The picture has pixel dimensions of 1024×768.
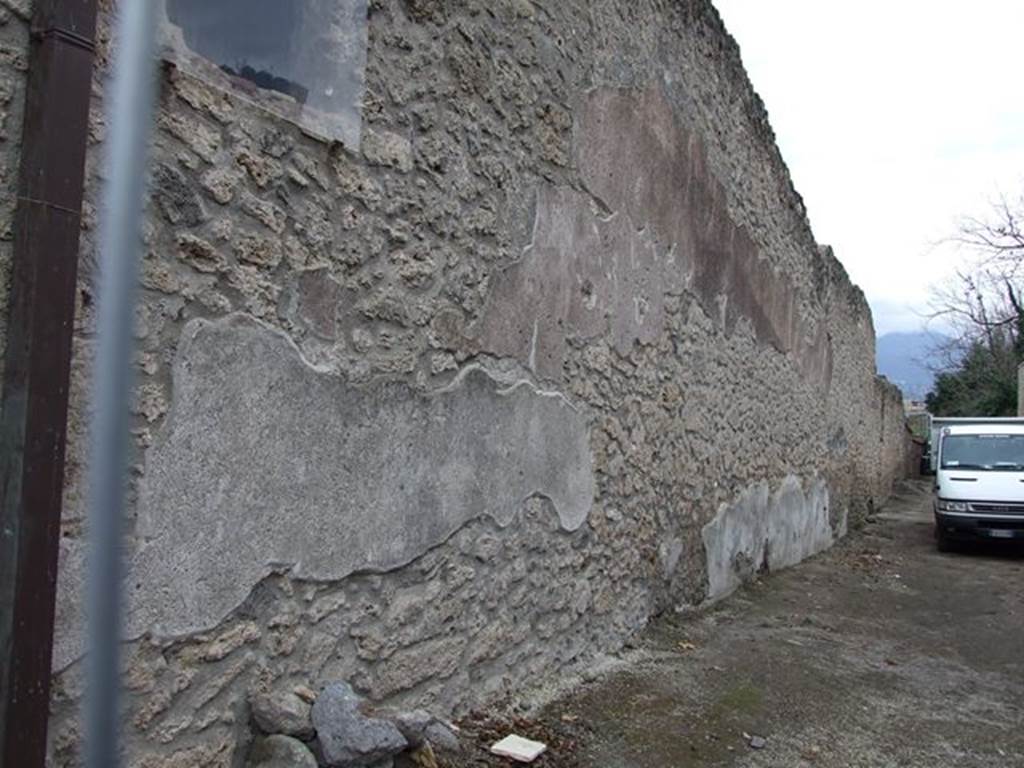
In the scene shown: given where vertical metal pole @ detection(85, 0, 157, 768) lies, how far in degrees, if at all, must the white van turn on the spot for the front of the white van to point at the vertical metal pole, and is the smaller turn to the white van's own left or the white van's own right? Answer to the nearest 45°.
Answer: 0° — it already faces it

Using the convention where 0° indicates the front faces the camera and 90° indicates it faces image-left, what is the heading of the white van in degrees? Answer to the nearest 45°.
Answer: approximately 0°

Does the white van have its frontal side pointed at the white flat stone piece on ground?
yes

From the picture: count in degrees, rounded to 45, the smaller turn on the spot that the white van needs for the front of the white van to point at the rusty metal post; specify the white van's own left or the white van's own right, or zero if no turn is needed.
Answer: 0° — it already faces it

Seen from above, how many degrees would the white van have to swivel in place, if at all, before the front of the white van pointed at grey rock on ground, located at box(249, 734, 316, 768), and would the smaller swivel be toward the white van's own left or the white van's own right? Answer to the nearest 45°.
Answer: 0° — it already faces it

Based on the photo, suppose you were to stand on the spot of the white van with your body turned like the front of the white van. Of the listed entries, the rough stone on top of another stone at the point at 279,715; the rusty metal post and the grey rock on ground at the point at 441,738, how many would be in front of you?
3

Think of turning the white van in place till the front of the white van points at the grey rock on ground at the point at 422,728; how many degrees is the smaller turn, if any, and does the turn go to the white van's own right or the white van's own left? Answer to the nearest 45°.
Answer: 0° — it already faces it

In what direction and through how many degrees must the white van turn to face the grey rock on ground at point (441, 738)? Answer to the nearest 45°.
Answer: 0° — it already faces it
